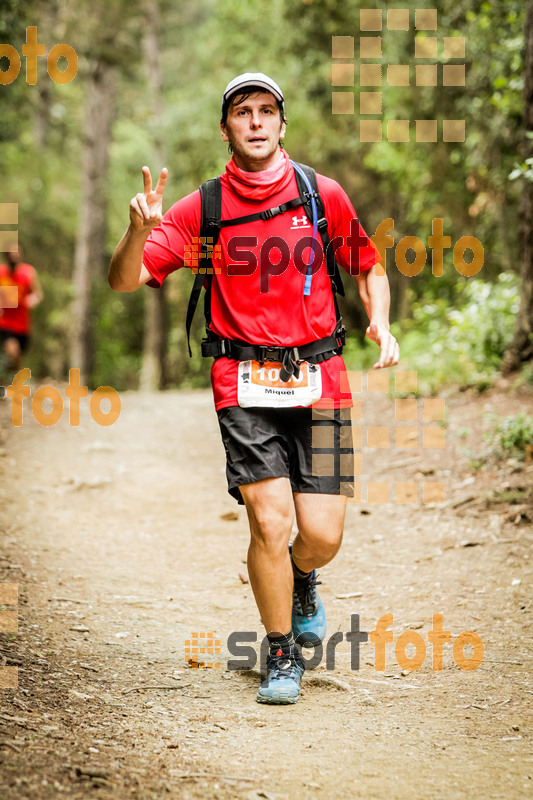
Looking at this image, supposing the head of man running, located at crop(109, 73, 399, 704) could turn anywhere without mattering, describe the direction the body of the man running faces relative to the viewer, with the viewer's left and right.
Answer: facing the viewer

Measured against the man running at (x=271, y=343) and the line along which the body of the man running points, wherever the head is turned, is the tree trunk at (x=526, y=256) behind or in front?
behind

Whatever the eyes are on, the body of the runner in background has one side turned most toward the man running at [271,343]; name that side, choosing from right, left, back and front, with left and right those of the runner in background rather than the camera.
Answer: front

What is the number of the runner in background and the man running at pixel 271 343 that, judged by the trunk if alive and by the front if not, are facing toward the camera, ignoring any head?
2

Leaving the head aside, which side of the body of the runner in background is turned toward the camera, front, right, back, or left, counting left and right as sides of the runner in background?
front

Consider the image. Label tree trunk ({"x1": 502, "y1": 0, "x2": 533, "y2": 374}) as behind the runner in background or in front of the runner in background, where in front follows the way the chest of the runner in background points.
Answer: in front

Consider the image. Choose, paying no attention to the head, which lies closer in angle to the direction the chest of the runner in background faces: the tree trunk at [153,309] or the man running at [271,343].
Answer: the man running

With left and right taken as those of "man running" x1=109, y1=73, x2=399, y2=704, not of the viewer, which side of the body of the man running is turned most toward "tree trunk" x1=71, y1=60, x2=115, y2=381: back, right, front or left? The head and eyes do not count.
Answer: back
